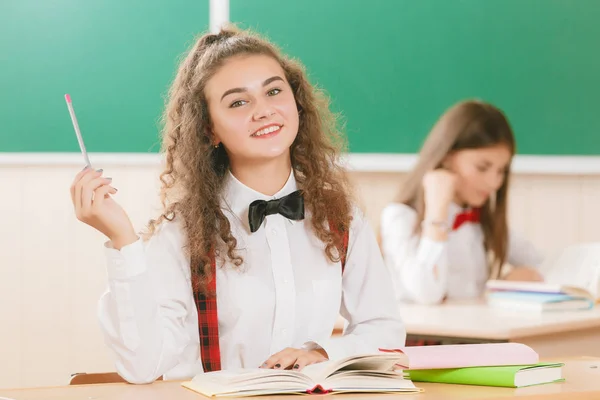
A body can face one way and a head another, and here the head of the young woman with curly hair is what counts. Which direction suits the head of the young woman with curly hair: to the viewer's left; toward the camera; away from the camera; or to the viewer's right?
toward the camera

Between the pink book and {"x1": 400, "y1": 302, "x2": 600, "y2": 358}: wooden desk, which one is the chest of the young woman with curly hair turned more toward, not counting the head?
the pink book

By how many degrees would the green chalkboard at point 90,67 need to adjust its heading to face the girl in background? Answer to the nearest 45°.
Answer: approximately 90° to its left

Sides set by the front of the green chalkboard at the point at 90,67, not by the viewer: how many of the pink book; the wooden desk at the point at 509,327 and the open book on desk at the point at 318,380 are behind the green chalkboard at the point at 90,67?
0

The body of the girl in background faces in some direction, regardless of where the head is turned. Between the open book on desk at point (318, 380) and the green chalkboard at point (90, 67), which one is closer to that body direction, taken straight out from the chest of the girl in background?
the open book on desk

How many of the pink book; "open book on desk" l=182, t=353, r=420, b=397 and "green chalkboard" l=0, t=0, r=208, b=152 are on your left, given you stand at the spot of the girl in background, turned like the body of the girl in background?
0

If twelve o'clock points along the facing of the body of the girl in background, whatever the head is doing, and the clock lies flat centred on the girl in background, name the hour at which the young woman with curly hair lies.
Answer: The young woman with curly hair is roughly at 2 o'clock from the girl in background.

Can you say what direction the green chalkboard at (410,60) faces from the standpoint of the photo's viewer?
facing the viewer

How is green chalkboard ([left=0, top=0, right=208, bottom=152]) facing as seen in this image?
toward the camera

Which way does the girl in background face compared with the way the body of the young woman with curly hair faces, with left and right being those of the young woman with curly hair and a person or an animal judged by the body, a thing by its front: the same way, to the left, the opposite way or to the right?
the same way

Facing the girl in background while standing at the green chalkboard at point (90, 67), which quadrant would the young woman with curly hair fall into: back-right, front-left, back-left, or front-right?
front-right

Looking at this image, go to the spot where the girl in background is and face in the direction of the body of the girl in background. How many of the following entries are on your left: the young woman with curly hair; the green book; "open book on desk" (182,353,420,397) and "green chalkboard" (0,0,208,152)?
0

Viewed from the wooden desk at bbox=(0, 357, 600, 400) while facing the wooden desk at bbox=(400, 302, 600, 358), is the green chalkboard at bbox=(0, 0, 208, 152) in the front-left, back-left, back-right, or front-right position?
front-left

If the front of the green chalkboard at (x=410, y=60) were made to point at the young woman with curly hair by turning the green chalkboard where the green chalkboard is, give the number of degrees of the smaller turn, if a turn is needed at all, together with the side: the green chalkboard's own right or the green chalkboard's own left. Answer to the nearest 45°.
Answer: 0° — it already faces them

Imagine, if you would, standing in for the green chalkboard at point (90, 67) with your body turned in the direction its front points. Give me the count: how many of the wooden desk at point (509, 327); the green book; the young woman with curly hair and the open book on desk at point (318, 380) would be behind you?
0
